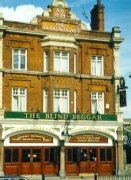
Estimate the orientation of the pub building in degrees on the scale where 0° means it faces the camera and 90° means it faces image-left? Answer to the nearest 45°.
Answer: approximately 0°
